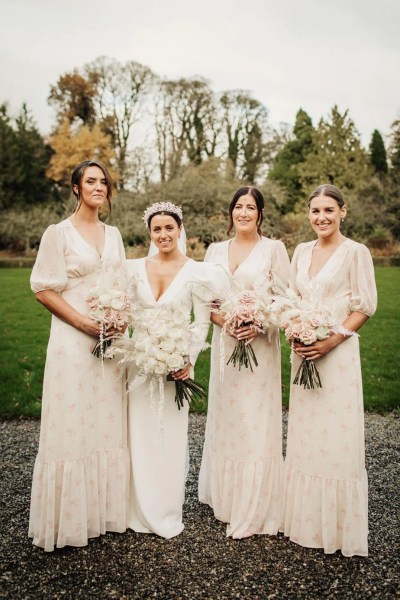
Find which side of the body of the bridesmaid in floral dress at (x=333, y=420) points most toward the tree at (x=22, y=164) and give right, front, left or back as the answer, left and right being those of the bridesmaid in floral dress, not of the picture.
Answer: right

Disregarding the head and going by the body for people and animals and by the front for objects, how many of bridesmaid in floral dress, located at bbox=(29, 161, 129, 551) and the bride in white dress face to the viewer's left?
0

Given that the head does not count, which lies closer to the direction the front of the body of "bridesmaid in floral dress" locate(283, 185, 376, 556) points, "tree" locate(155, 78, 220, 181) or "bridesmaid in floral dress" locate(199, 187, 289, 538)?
the bridesmaid in floral dress

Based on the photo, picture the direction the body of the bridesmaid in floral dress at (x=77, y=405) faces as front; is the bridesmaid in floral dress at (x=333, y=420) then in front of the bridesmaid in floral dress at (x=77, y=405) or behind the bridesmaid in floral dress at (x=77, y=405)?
in front

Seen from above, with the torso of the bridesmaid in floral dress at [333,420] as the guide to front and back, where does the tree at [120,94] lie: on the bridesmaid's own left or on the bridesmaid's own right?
on the bridesmaid's own right

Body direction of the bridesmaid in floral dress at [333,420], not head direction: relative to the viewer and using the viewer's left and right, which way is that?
facing the viewer and to the left of the viewer

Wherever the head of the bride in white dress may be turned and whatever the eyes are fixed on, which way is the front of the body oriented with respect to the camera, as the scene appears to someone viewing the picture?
toward the camera

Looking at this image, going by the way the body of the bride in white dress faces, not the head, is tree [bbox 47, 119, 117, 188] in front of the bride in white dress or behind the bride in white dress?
behind

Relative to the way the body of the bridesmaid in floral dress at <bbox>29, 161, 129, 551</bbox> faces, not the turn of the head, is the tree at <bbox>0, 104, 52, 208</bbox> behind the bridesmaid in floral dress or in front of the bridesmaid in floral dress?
behind

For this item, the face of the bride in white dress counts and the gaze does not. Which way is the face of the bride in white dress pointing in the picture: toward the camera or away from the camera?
toward the camera

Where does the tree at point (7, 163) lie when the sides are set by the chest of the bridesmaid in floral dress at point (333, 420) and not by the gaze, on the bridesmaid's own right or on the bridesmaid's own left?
on the bridesmaid's own right

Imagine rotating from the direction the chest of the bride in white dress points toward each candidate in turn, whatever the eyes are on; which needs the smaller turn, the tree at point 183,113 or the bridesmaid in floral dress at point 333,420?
the bridesmaid in floral dress

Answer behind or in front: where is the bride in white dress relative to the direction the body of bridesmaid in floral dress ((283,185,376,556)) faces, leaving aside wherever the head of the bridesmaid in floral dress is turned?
in front

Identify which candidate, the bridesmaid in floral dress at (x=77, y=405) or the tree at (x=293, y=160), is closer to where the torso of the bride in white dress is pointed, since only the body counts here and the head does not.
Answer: the bridesmaid in floral dress

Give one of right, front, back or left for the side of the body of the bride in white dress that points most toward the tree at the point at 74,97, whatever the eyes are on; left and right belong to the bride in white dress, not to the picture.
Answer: back

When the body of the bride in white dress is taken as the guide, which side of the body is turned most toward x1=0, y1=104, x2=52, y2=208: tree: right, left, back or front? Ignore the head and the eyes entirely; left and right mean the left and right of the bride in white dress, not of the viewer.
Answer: back
